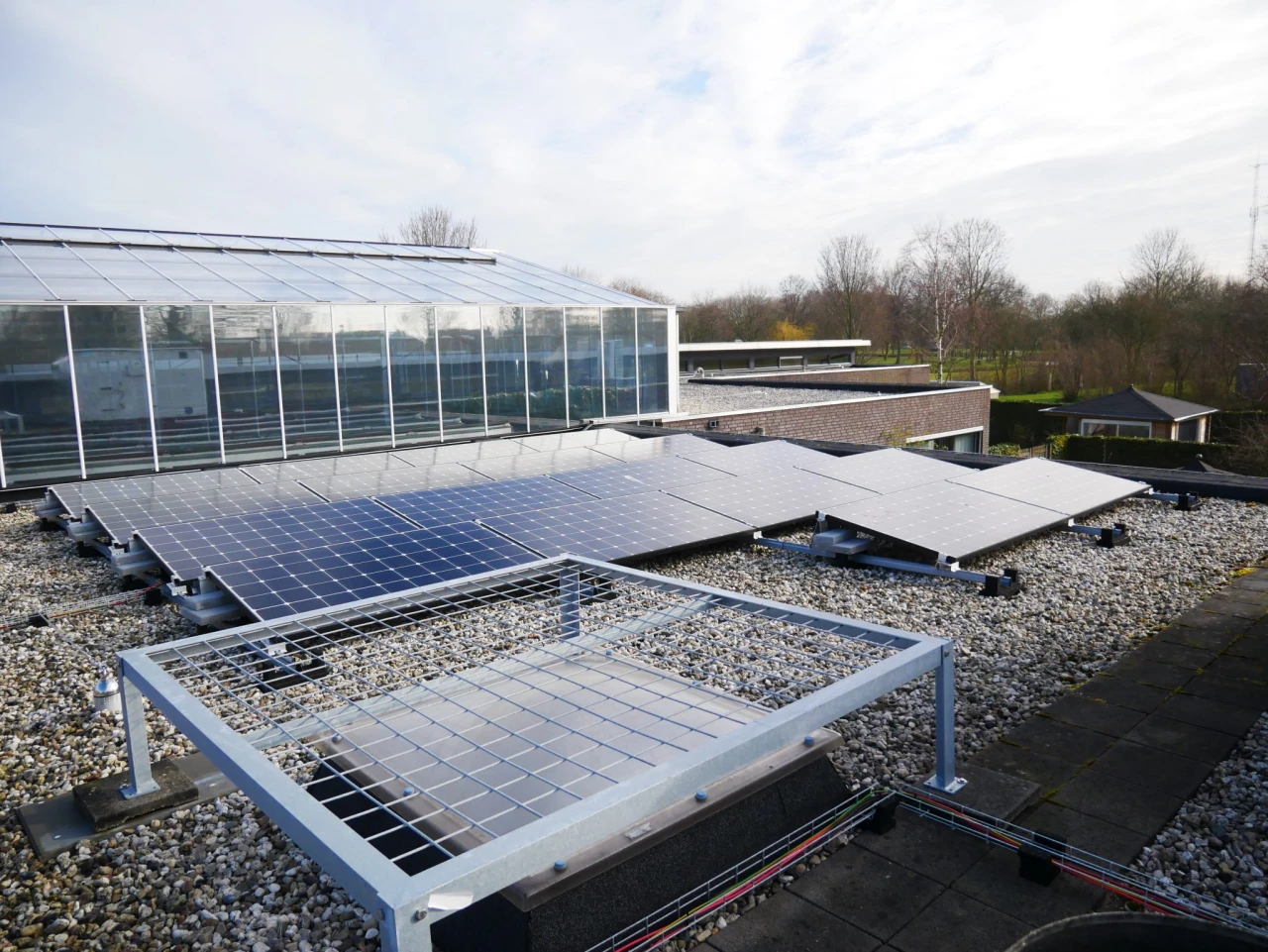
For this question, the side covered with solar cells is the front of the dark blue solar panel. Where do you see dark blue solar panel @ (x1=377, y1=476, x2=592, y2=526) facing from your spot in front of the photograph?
facing the viewer and to the right of the viewer

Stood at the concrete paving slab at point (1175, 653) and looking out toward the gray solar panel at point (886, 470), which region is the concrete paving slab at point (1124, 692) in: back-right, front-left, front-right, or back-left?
back-left

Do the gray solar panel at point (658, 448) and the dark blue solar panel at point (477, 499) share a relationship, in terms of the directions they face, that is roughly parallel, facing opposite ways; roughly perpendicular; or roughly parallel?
roughly parallel

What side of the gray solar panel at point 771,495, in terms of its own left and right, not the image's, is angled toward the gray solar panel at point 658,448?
back

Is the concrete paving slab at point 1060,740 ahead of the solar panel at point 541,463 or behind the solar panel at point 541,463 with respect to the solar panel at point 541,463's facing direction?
ahead

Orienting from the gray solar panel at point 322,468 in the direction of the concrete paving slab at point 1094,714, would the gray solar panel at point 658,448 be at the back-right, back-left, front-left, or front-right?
front-left

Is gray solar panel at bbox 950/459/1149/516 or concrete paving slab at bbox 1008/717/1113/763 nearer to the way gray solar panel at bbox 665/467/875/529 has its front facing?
the concrete paving slab

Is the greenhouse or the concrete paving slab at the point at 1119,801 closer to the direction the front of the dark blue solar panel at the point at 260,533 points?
the concrete paving slab

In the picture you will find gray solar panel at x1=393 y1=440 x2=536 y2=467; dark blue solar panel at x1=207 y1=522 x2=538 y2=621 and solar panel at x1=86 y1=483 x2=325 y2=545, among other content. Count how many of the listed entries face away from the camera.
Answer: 0

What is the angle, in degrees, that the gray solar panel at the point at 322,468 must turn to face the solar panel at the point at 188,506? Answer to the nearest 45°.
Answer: approximately 90° to its right

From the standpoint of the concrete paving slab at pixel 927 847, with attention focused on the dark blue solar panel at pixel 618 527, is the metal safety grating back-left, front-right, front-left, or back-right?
front-left

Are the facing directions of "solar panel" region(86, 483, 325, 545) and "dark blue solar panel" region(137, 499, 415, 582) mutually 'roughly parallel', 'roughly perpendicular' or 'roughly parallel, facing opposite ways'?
roughly parallel

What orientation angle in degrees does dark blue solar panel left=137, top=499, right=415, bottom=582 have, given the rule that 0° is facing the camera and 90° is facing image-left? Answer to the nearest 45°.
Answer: approximately 315°

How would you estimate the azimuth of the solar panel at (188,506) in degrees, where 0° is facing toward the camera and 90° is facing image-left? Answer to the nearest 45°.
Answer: approximately 315°
